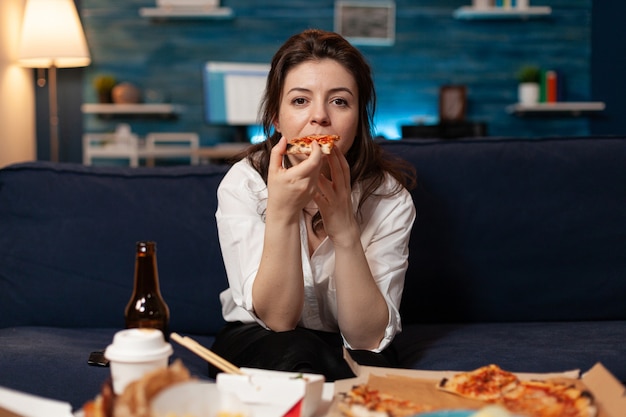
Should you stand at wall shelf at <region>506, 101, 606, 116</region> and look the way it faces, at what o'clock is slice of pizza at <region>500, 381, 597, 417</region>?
The slice of pizza is roughly at 12 o'clock from the wall shelf.

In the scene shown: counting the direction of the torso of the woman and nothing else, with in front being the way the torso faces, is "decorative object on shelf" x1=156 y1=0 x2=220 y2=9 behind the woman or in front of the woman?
behind

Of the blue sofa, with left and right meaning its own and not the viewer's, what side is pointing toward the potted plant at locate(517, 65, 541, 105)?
back

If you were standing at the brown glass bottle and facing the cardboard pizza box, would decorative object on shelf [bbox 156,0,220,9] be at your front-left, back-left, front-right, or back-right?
back-left

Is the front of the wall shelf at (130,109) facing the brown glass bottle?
yes

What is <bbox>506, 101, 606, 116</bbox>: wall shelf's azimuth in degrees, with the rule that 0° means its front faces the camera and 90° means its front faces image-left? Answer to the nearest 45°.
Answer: approximately 0°

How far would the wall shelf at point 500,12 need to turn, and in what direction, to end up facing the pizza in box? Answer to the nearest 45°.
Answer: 0° — it already faces it
